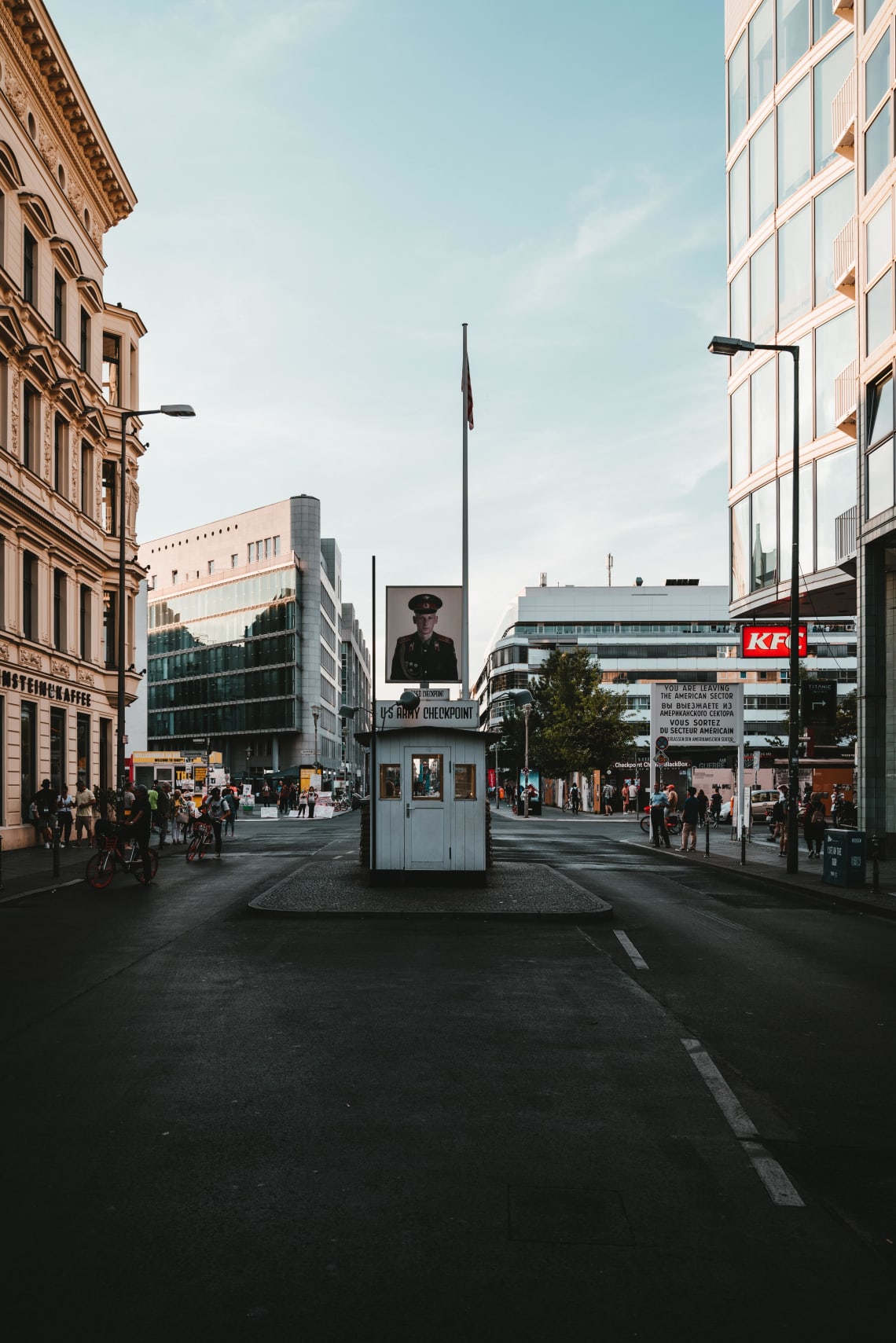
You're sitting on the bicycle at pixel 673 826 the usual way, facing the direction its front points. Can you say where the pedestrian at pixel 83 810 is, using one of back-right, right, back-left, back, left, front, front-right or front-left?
front-left

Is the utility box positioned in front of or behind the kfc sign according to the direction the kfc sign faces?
in front

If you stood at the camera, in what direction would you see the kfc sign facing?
facing the viewer

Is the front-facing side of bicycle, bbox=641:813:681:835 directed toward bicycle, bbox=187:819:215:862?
no

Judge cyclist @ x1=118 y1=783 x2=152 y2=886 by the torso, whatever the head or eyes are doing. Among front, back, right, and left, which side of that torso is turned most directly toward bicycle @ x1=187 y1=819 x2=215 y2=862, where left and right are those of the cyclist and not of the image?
right

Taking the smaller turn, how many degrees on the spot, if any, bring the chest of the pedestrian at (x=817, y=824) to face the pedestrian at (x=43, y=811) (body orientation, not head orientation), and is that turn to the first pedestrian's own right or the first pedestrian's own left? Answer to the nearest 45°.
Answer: approximately 90° to the first pedestrian's own left

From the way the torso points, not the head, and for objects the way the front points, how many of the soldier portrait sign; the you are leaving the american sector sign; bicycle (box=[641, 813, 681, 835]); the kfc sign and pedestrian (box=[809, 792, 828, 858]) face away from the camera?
1

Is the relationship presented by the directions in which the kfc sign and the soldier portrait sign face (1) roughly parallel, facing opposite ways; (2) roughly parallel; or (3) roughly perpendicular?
roughly parallel

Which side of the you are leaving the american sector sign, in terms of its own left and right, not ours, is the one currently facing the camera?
front

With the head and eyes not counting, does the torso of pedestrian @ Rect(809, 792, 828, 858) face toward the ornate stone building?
no

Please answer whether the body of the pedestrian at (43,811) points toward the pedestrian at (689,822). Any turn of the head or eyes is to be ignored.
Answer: no
